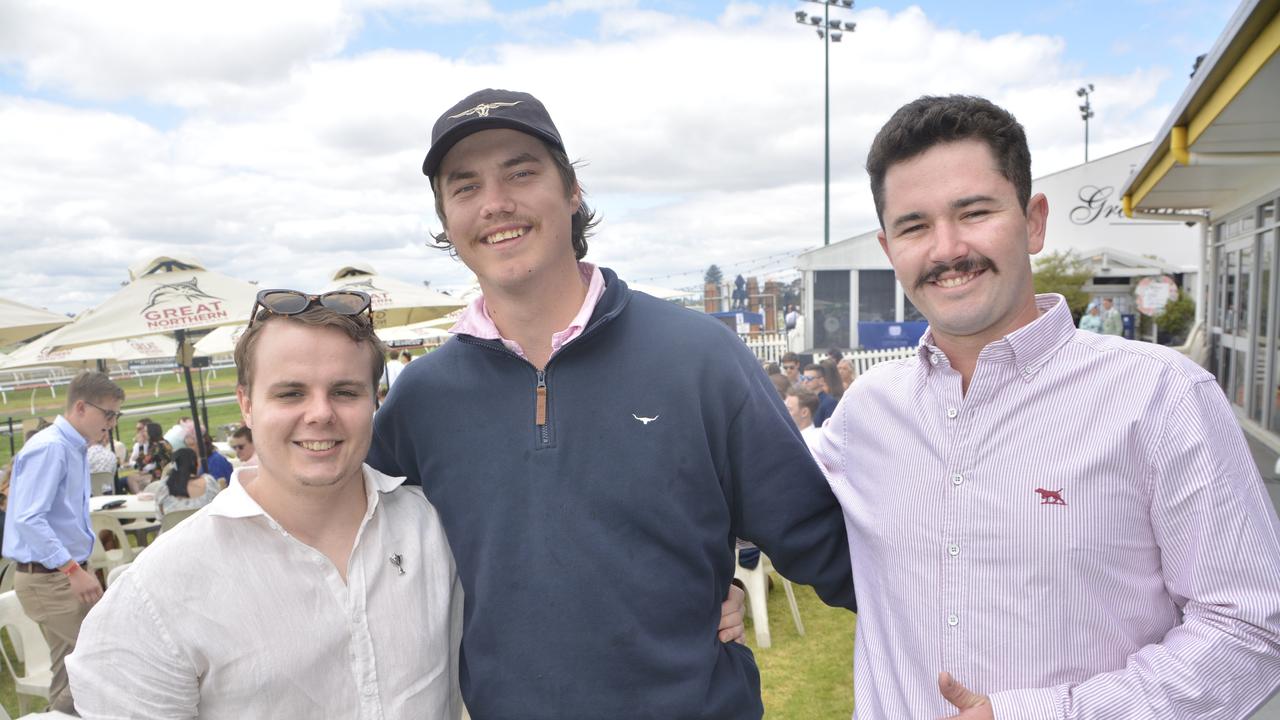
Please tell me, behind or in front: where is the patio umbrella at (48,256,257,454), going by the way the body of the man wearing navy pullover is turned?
behind

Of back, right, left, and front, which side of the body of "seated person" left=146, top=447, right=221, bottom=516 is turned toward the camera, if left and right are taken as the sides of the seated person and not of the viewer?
back

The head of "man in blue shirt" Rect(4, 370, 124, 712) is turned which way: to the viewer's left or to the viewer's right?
to the viewer's right

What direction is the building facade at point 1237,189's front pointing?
to the viewer's left

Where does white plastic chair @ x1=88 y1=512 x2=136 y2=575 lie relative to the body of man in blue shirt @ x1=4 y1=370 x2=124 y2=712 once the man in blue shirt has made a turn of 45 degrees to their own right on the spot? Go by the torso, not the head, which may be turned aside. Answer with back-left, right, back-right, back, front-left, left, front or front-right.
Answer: back-left

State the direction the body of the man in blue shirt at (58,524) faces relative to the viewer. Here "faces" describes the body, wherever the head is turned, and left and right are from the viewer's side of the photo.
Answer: facing to the right of the viewer

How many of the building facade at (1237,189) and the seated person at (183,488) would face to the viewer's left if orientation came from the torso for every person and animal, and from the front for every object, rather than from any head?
1

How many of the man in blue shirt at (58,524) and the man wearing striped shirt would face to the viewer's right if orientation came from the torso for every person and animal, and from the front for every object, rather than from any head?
1

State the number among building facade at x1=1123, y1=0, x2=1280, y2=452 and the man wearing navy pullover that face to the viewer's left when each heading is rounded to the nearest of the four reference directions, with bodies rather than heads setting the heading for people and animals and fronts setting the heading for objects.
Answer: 1

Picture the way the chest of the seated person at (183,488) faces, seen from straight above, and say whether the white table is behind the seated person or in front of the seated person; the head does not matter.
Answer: in front
